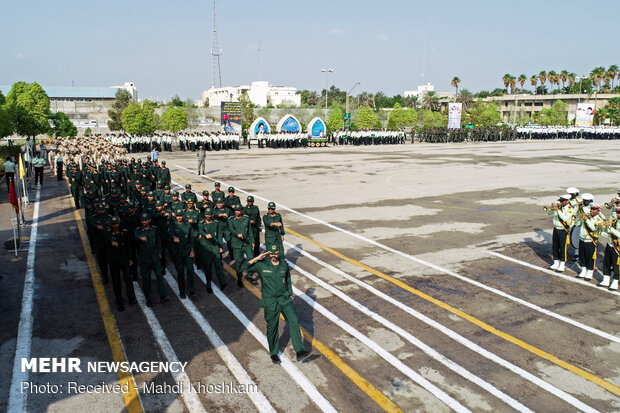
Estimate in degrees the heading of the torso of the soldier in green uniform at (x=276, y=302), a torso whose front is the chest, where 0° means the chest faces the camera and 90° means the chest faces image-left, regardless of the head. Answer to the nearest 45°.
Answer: approximately 0°

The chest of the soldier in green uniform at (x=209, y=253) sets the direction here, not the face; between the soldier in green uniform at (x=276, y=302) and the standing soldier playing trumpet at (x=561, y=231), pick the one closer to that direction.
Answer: the soldier in green uniform

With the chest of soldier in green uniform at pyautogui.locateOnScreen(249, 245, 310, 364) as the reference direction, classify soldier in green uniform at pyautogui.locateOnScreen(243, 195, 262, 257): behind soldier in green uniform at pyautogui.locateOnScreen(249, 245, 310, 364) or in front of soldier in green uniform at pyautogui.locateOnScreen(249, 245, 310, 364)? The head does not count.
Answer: behind

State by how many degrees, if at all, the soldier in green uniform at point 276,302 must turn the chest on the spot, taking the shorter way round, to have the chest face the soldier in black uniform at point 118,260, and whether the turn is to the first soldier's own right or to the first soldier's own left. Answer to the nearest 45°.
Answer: approximately 135° to the first soldier's own right

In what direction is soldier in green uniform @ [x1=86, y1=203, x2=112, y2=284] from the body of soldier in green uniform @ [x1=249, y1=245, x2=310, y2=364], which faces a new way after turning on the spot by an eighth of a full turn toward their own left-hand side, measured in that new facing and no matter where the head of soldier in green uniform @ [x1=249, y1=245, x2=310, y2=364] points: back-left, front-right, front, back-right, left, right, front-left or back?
back

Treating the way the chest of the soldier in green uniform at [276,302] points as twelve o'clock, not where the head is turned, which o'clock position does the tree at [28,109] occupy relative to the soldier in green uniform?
The tree is roughly at 5 o'clock from the soldier in green uniform.

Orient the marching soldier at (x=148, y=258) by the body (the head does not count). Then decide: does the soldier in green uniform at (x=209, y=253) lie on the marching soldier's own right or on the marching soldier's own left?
on the marching soldier's own left

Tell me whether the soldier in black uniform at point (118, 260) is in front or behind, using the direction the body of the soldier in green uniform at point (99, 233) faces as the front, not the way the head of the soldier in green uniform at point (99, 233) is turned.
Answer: in front

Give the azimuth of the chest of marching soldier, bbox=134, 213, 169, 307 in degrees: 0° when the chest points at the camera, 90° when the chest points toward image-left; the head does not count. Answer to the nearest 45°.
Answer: approximately 0°

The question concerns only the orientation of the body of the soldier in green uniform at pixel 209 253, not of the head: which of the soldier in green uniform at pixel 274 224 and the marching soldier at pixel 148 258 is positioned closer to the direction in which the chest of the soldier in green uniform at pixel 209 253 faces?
the marching soldier

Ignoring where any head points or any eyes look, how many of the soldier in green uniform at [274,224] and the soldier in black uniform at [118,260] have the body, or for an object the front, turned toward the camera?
2
